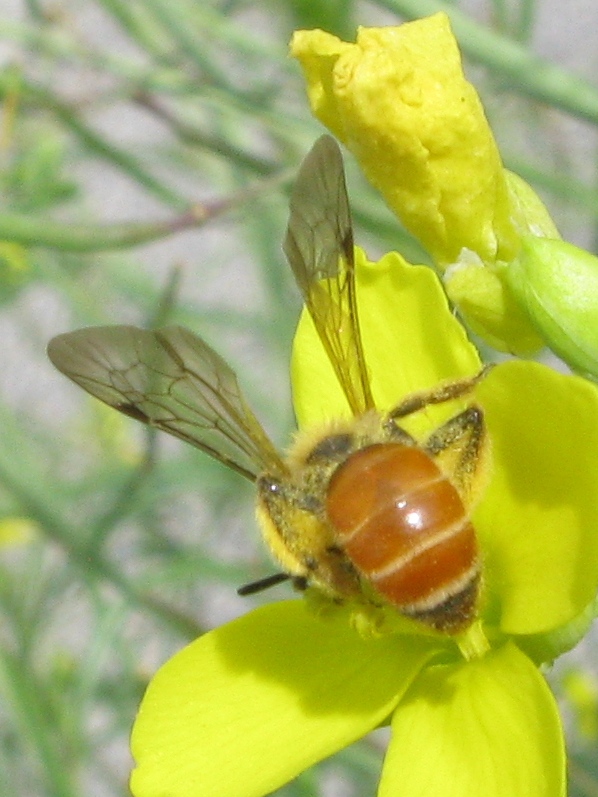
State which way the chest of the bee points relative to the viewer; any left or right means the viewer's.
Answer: facing away from the viewer and to the left of the viewer

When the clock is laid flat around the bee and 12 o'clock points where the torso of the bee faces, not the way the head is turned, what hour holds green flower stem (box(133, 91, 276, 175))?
The green flower stem is roughly at 1 o'clock from the bee.

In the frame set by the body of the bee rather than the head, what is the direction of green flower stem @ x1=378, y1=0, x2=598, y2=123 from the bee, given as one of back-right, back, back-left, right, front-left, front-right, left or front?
front-right

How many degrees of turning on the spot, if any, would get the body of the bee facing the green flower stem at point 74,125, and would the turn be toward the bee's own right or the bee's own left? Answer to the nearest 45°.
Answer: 0° — it already faces it
